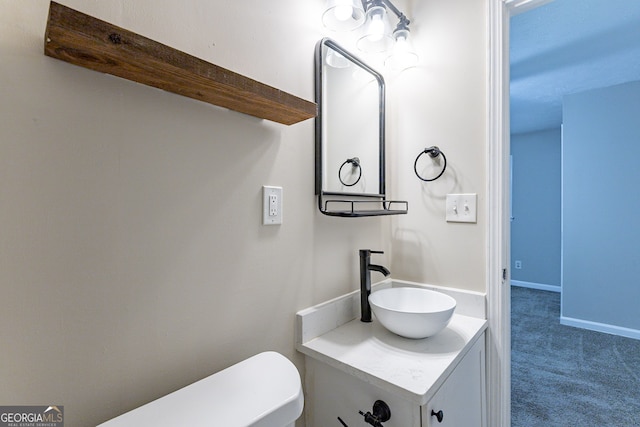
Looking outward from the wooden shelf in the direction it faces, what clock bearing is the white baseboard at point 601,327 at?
The white baseboard is roughly at 10 o'clock from the wooden shelf.

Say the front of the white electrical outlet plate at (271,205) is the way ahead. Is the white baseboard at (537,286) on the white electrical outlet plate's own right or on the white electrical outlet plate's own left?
on the white electrical outlet plate's own left

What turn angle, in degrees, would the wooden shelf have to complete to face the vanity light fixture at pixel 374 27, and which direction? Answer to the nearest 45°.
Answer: approximately 45° to its left
